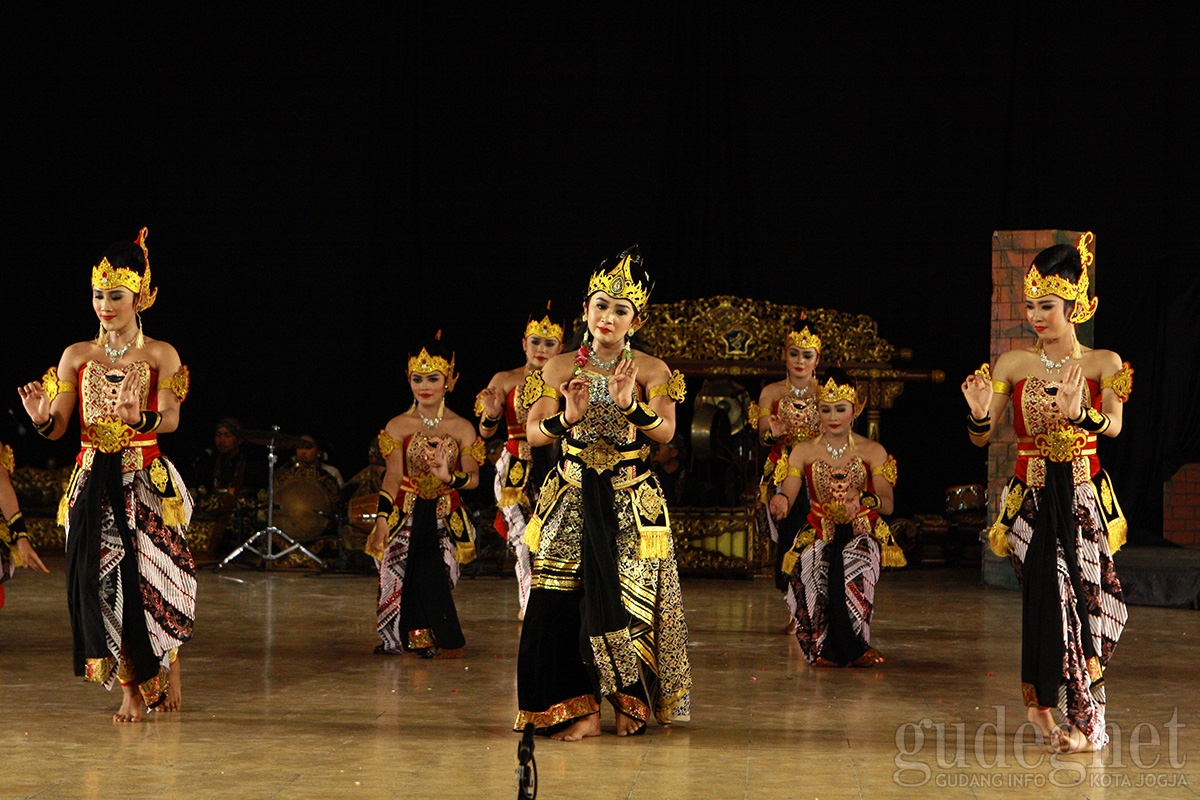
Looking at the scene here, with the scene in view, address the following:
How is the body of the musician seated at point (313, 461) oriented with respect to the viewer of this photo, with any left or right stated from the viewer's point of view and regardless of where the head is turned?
facing the viewer and to the left of the viewer

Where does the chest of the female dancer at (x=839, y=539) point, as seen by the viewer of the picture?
toward the camera

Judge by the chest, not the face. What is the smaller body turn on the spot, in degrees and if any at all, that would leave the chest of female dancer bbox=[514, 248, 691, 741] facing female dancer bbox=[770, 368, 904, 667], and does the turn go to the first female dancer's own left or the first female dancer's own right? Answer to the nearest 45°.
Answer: approximately 135° to the first female dancer's own left

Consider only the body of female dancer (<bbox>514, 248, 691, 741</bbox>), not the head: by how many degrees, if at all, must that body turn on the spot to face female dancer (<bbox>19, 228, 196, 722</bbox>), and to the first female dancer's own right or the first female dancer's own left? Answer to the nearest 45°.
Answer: approximately 90° to the first female dancer's own right

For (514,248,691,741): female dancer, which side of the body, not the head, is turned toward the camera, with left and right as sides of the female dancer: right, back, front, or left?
front

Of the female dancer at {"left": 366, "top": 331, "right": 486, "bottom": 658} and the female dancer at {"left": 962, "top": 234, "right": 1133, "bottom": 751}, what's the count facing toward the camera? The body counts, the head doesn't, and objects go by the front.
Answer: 2

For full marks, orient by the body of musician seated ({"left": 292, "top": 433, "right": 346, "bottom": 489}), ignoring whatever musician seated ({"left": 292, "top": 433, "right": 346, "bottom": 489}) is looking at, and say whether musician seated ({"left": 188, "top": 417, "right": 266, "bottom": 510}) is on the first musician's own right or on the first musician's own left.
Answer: on the first musician's own right

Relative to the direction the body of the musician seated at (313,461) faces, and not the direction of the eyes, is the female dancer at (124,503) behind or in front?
in front

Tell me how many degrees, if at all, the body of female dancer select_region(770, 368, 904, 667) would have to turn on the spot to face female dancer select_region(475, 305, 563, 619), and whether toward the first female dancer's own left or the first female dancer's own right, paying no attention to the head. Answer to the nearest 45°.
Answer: approximately 90° to the first female dancer's own right

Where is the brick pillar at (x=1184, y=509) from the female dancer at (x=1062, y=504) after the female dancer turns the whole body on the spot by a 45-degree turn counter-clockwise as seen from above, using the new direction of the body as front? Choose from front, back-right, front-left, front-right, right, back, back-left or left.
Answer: back-left

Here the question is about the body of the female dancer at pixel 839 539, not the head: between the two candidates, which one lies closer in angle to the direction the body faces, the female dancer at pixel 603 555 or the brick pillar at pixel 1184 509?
the female dancer

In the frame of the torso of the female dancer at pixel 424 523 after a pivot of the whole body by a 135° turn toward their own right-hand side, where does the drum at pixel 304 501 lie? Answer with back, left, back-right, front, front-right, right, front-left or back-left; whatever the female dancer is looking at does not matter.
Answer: front-right
